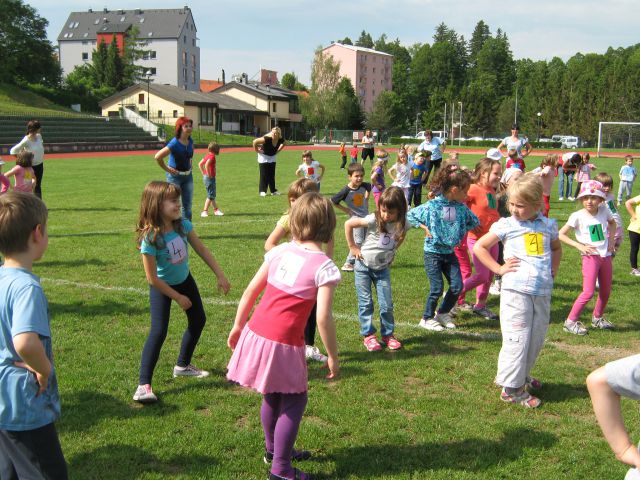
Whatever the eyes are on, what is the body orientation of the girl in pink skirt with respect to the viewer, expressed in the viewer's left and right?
facing away from the viewer and to the right of the viewer

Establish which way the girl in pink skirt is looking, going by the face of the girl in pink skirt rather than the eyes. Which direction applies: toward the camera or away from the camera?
away from the camera

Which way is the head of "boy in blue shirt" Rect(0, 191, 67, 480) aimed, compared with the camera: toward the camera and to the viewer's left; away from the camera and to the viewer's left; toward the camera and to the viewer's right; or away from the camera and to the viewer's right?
away from the camera and to the viewer's right

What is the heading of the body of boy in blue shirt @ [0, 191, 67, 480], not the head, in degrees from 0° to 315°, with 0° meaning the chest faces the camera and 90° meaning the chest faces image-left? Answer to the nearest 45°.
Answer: approximately 225°

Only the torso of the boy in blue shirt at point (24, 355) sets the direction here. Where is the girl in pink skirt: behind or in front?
in front

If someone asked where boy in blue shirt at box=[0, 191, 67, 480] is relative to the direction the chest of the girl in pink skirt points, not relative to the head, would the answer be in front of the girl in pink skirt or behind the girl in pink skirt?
behind

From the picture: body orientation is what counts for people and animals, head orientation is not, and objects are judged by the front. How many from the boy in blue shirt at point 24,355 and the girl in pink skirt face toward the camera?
0
